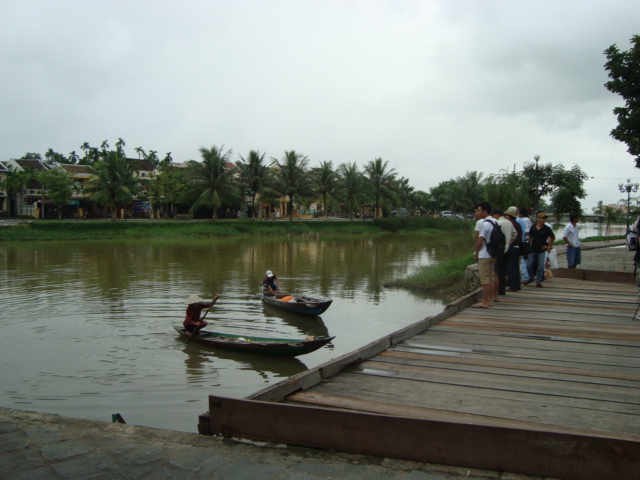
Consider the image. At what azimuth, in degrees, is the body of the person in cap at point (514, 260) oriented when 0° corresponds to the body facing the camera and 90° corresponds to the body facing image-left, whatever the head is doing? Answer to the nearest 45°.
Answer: approximately 90°

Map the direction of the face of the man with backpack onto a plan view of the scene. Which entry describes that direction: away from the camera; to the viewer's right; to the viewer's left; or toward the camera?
to the viewer's left

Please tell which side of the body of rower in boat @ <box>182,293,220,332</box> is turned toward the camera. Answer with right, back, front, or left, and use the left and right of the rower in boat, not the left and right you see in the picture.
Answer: right

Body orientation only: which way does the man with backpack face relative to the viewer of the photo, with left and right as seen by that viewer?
facing to the left of the viewer

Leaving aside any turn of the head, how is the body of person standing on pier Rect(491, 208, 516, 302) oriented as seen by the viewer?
to the viewer's left
